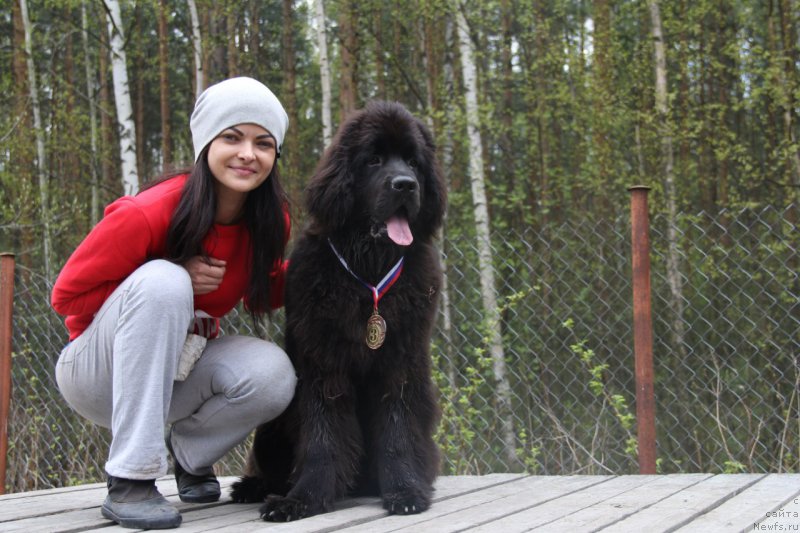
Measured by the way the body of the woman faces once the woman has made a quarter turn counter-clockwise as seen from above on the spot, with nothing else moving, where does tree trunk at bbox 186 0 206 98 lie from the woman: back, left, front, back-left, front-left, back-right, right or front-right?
front-left

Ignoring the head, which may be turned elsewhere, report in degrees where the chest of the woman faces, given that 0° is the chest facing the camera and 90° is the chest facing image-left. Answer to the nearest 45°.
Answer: approximately 315°

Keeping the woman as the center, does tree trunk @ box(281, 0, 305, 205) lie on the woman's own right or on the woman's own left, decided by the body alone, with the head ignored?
on the woman's own left

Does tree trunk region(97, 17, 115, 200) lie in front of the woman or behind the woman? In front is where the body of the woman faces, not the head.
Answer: behind

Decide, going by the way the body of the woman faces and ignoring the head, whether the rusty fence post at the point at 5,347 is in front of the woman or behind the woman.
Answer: behind
